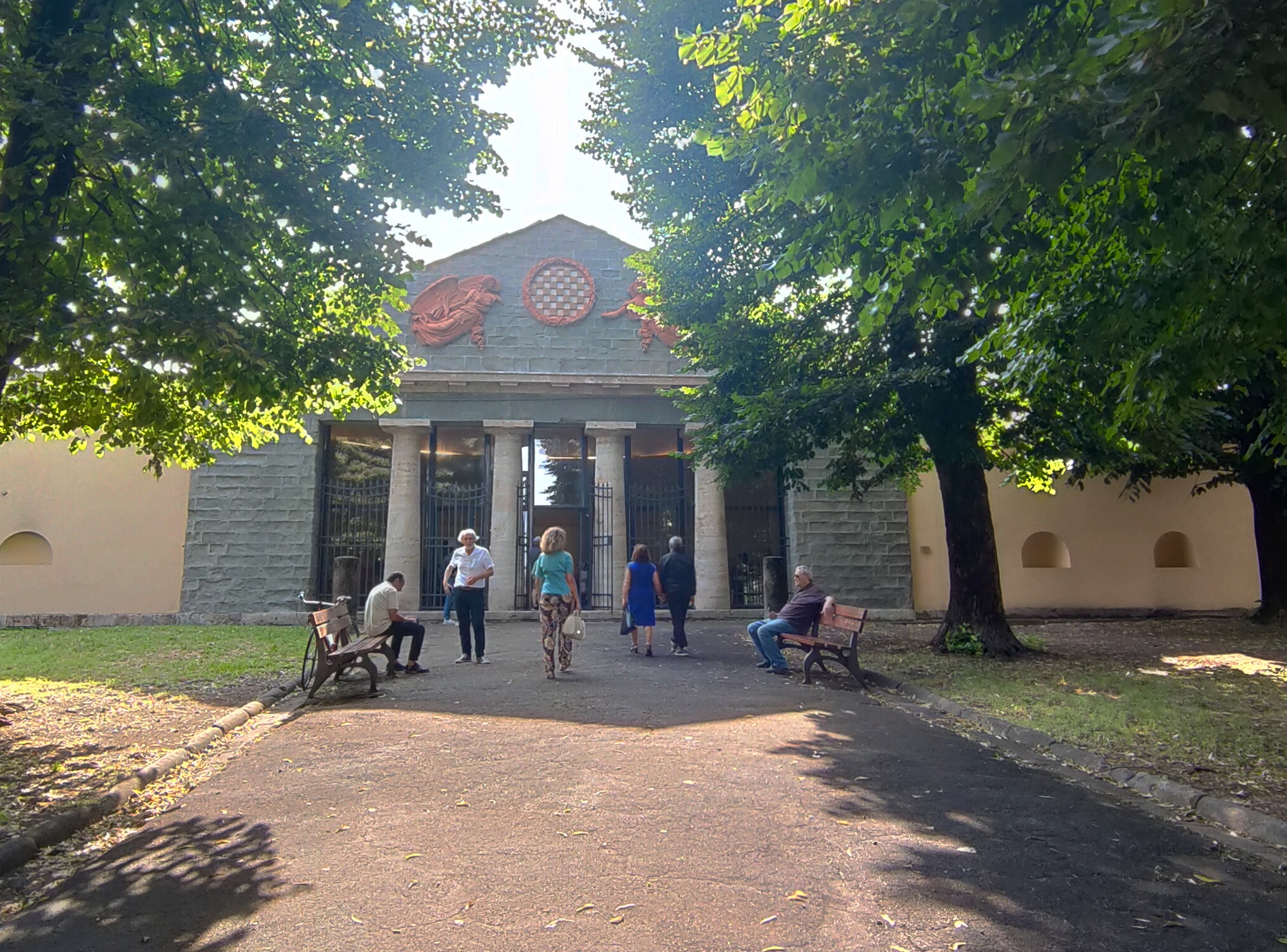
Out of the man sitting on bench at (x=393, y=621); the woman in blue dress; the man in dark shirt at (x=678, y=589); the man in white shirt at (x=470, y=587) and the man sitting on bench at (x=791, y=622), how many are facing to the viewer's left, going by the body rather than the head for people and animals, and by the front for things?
1

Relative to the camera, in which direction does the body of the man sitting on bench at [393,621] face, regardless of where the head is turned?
to the viewer's right

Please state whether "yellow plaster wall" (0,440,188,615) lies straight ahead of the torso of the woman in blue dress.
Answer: no

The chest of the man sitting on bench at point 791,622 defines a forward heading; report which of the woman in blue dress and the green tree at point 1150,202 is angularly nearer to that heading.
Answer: the woman in blue dress

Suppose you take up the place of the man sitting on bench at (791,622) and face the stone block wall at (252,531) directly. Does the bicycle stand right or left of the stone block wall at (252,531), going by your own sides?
left

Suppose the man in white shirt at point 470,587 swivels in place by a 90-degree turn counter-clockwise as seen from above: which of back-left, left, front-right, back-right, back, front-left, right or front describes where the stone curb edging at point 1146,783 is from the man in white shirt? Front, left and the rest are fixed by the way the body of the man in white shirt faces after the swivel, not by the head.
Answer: front-right

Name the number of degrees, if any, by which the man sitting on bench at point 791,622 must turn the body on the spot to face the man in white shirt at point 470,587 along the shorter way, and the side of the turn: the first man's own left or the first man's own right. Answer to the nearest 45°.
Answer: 0° — they already face them

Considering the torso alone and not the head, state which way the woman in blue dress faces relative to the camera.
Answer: away from the camera

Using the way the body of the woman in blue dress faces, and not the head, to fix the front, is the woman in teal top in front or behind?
behind

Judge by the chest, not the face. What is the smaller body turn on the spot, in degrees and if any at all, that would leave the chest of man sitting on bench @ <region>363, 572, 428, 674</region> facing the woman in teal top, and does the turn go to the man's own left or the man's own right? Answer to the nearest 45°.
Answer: approximately 45° to the man's own right

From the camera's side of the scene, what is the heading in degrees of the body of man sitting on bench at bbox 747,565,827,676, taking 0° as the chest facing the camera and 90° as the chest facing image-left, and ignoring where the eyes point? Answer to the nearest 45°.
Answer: approximately 90°

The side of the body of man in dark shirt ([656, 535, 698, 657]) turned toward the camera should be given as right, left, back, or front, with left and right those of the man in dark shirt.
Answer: back

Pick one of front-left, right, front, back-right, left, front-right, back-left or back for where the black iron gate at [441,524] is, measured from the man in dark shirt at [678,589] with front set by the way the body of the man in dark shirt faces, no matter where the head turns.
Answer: front-left

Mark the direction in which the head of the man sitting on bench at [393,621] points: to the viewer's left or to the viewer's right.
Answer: to the viewer's right

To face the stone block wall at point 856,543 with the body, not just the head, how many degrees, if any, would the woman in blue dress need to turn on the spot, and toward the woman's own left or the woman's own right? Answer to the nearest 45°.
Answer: approximately 45° to the woman's own right

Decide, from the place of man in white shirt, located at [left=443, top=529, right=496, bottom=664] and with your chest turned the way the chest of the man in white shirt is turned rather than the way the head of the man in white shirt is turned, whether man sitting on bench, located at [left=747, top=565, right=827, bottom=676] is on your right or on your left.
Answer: on your left

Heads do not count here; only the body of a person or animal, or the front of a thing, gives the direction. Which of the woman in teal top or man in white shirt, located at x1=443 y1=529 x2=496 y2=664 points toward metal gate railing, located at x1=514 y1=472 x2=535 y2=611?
the woman in teal top

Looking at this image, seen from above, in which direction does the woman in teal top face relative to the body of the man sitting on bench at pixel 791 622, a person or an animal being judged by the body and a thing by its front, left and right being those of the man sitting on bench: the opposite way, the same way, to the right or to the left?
to the right

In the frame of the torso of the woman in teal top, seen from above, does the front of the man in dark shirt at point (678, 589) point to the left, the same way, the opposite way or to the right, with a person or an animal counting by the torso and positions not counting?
the same way

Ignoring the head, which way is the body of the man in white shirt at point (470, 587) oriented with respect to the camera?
toward the camera
